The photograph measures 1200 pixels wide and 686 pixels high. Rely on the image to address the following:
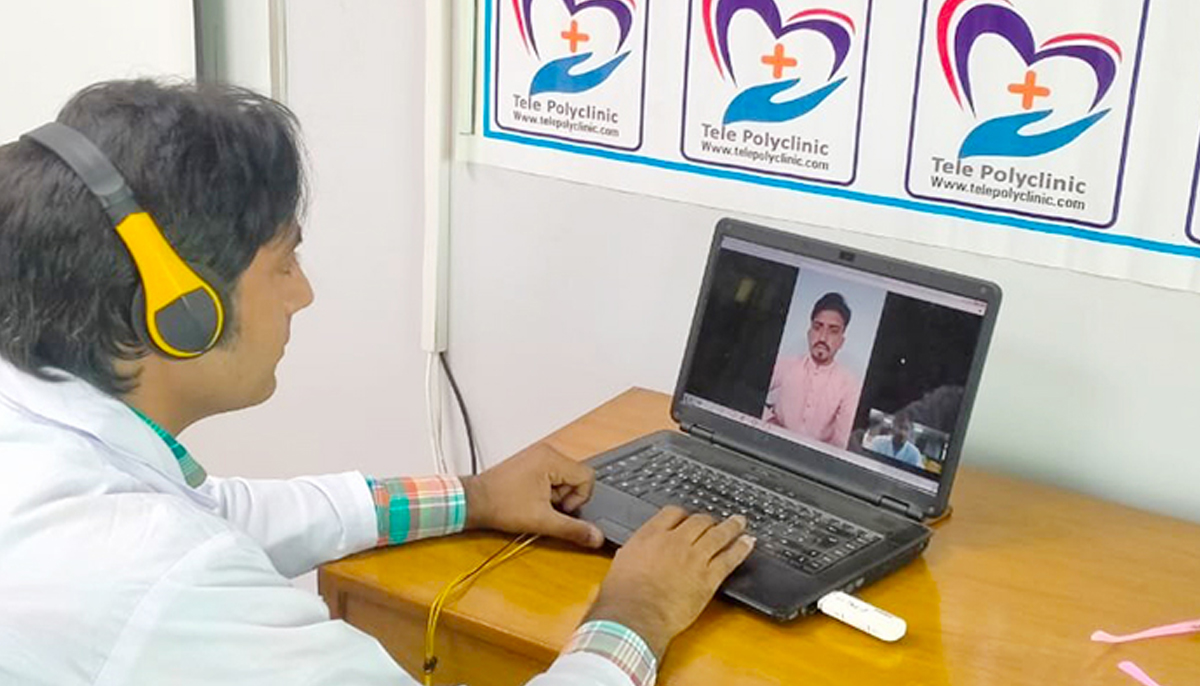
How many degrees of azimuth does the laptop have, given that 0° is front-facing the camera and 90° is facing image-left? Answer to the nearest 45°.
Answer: approximately 45°

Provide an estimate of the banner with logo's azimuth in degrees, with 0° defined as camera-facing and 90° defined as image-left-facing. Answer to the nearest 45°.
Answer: approximately 45°

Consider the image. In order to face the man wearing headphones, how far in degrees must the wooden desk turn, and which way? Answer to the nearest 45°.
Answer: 0° — it already faces them

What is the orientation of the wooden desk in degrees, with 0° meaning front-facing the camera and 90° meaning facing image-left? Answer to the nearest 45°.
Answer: approximately 45°

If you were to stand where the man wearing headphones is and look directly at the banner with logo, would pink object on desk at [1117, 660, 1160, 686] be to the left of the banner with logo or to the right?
right

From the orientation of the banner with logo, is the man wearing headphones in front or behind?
in front

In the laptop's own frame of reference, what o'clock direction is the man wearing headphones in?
The man wearing headphones is roughly at 12 o'clock from the laptop.

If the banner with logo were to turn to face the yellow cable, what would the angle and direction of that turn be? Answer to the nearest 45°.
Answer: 0° — it already faces it

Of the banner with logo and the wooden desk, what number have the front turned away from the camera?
0
